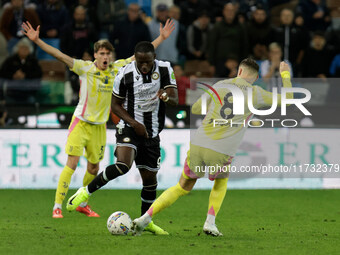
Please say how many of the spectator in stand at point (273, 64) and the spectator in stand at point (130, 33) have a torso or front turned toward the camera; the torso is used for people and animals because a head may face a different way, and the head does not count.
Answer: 2

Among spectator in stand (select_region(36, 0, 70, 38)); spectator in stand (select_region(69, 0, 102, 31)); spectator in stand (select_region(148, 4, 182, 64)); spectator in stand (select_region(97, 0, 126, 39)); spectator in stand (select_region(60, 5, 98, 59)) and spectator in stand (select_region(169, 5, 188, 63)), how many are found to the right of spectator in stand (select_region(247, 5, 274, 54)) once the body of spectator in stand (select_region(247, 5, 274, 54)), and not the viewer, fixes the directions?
6

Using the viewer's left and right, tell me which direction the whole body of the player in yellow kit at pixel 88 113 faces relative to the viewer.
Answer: facing the viewer and to the right of the viewer

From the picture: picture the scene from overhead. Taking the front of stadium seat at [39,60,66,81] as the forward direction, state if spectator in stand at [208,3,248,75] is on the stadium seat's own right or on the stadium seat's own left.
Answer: on the stadium seat's own left

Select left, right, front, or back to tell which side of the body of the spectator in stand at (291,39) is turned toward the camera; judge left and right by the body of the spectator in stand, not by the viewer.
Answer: front

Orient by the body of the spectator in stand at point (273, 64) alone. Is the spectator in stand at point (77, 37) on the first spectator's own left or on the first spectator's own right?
on the first spectator's own right

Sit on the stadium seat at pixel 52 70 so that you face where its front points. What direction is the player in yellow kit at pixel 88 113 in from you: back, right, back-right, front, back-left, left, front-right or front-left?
front

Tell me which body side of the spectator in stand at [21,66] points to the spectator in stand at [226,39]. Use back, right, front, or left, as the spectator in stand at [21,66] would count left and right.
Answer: left

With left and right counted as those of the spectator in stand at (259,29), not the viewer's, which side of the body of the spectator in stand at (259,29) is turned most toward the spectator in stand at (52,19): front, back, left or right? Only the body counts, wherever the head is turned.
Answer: right

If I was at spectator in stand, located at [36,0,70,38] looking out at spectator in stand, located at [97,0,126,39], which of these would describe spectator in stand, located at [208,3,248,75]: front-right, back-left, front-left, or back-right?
front-right

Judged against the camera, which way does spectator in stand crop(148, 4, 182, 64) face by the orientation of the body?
toward the camera

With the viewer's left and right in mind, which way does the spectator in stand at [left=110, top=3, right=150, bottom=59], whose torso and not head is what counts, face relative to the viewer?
facing the viewer
